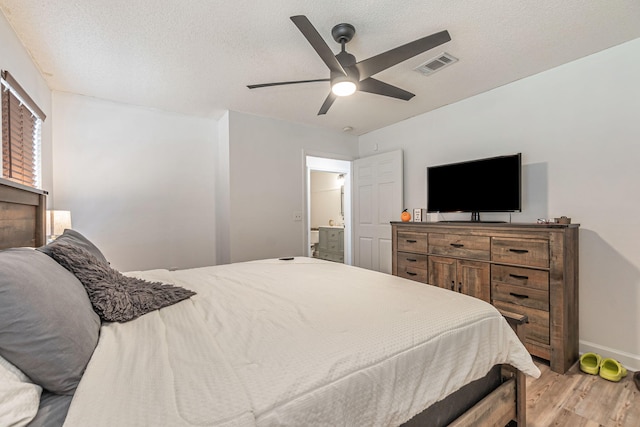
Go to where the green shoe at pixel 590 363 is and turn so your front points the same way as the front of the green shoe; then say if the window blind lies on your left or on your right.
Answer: on your right

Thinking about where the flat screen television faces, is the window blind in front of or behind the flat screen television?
in front

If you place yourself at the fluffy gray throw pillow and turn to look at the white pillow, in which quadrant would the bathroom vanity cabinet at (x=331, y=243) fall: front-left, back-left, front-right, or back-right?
back-left

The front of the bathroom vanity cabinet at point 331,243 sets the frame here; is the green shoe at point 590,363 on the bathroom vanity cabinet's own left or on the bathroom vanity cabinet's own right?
on the bathroom vanity cabinet's own left

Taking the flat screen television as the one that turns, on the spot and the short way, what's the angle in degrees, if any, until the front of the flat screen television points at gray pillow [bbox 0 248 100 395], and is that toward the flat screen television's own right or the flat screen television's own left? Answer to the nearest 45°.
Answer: approximately 45° to the flat screen television's own left

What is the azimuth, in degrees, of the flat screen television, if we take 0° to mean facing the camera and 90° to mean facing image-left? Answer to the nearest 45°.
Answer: approximately 45°

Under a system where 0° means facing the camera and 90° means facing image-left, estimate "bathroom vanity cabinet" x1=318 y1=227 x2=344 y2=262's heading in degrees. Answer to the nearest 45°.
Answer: approximately 45°

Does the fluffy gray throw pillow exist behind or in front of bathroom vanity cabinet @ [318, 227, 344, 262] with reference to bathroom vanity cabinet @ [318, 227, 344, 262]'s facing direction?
in front
